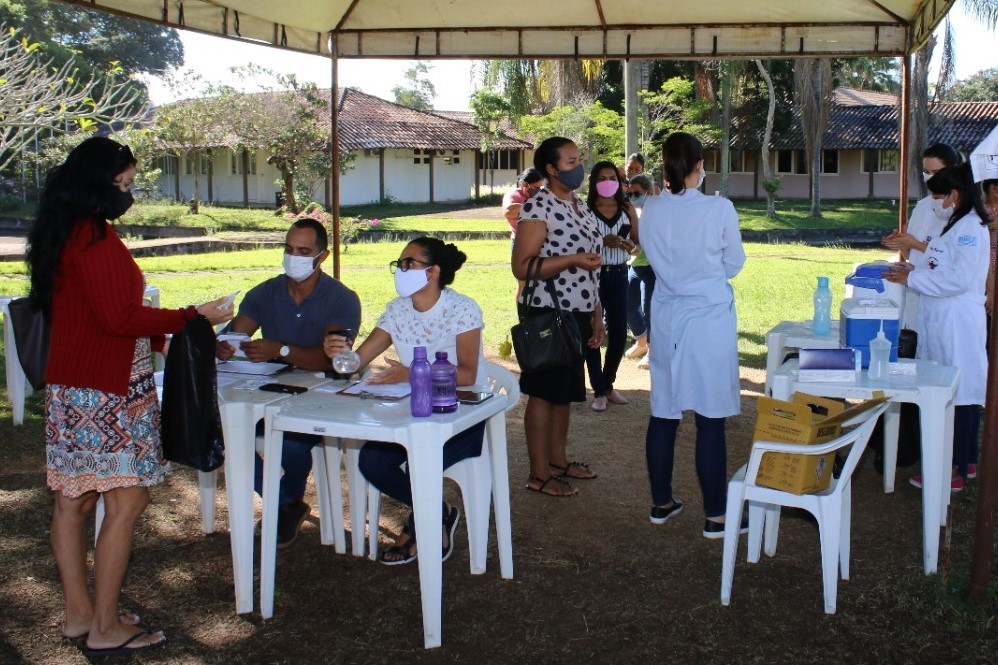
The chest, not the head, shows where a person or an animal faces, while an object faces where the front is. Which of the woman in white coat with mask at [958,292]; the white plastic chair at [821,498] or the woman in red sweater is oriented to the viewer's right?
the woman in red sweater

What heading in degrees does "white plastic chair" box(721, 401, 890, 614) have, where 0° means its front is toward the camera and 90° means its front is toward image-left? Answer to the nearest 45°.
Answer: approximately 90°

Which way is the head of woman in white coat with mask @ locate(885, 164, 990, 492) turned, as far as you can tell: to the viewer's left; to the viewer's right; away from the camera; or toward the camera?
to the viewer's left

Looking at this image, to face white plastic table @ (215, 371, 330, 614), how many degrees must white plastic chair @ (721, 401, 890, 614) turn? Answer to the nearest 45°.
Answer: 0° — it already faces it

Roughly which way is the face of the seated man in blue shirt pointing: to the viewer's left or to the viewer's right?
to the viewer's left

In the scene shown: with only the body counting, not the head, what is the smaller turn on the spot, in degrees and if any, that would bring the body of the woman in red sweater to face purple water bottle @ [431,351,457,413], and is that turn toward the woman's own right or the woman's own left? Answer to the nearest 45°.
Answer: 0° — they already face it

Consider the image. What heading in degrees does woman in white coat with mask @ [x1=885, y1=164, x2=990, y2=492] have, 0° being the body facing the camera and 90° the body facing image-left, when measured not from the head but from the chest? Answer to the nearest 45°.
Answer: approximately 90°

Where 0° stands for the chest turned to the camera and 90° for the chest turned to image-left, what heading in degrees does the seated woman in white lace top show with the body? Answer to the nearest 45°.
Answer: approximately 45°

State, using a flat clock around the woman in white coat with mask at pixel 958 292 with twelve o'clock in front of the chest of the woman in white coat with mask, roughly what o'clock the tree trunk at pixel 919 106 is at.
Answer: The tree trunk is roughly at 3 o'clock from the woman in white coat with mask.

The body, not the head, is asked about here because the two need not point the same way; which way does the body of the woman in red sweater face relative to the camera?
to the viewer's right

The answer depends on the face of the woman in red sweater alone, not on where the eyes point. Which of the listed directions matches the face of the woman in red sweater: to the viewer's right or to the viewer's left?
to the viewer's right

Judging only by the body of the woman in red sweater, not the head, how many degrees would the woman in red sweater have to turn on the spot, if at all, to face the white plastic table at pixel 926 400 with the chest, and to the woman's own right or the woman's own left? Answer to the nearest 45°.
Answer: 0° — they already face it
